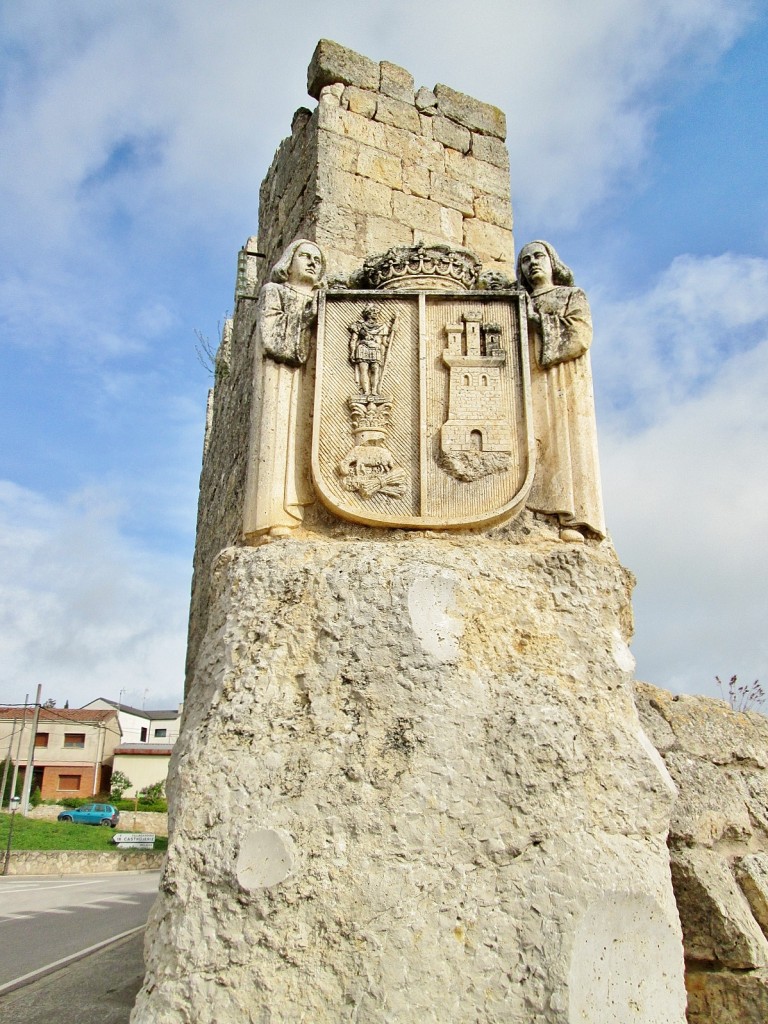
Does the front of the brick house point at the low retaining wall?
yes

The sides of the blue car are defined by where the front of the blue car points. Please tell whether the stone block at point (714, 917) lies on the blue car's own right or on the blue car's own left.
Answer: on the blue car's own left

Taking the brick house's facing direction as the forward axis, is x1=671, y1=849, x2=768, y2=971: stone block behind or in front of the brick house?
in front

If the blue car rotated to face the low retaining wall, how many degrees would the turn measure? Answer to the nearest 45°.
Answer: approximately 90° to its left

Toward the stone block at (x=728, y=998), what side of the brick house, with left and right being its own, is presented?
front

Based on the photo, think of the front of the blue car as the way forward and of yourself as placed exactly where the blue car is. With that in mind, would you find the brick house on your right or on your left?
on your right

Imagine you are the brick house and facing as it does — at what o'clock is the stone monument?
The stone monument is roughly at 12 o'clock from the brick house.

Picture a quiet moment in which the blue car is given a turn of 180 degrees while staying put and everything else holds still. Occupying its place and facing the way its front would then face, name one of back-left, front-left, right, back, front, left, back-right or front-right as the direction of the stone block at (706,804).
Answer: right

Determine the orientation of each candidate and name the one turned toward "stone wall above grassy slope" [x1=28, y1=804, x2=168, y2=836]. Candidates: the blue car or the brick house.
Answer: the brick house

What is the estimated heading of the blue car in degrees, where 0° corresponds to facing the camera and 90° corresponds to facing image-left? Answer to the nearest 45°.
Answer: approximately 90°

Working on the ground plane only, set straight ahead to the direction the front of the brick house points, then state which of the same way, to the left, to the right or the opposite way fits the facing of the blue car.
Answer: to the right

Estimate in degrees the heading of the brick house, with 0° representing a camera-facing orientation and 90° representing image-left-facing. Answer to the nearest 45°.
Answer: approximately 0°

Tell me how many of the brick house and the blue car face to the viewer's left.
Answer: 1

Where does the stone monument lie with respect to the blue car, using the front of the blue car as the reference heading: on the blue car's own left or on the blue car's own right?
on the blue car's own left

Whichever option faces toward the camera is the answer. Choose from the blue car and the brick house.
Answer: the brick house

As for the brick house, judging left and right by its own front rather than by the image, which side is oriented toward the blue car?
front
